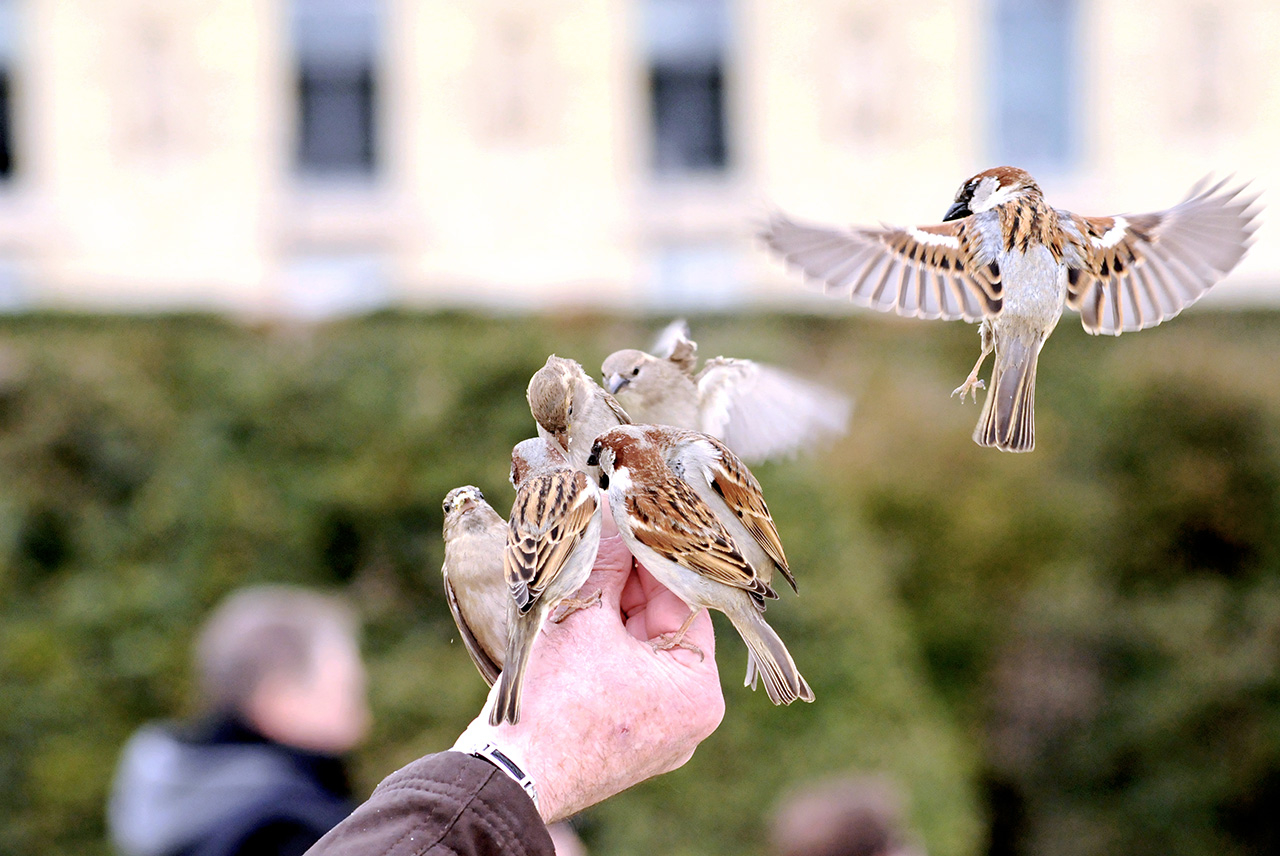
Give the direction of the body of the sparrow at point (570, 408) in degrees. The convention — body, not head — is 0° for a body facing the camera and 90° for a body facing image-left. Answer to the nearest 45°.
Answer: approximately 45°

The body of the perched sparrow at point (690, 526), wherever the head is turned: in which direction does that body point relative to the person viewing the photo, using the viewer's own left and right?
facing away from the viewer and to the left of the viewer

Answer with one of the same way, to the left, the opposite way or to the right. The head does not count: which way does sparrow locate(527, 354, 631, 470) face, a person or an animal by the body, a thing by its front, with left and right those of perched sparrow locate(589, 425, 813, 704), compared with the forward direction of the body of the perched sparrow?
to the left
